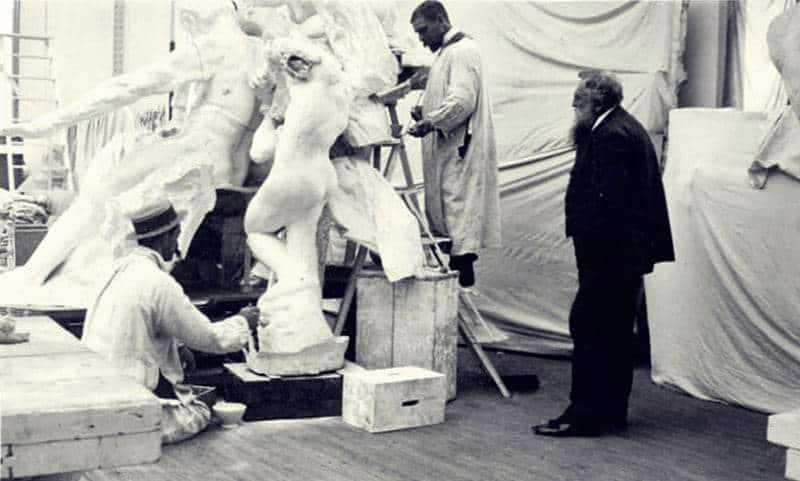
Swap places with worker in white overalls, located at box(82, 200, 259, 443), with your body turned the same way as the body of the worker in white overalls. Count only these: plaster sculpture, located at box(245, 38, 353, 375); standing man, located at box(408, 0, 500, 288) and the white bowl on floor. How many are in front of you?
3

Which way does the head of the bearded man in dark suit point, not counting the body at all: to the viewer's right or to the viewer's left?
to the viewer's left

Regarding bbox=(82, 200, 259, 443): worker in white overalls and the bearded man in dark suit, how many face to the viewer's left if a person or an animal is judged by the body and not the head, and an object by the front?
1

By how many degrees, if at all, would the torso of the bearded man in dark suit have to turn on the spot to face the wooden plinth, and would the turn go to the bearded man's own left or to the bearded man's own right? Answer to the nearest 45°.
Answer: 0° — they already face it

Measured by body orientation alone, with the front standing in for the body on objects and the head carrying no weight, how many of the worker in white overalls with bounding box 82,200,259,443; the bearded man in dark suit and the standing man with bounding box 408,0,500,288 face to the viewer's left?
2

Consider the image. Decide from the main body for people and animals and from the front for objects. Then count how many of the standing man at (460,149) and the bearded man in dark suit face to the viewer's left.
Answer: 2

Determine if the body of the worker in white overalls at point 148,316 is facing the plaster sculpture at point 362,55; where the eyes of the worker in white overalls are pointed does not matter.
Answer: yes

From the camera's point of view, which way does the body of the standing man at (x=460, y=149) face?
to the viewer's left

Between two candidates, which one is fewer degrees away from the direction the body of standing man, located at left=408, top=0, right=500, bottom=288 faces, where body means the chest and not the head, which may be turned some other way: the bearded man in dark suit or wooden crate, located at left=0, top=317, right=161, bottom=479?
the wooden crate

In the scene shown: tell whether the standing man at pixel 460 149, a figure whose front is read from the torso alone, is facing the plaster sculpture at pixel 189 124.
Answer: yes

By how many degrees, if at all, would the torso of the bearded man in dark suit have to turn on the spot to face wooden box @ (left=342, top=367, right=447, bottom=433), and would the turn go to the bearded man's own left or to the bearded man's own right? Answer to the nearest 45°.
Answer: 0° — they already face it

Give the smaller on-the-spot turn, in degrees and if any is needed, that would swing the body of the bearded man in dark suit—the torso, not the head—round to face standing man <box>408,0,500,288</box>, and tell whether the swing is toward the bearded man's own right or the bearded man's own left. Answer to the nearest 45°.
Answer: approximately 45° to the bearded man's own right

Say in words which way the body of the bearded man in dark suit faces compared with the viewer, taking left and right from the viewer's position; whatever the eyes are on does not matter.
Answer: facing to the left of the viewer

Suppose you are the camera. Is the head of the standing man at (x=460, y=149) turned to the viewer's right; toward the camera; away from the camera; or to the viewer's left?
to the viewer's left
